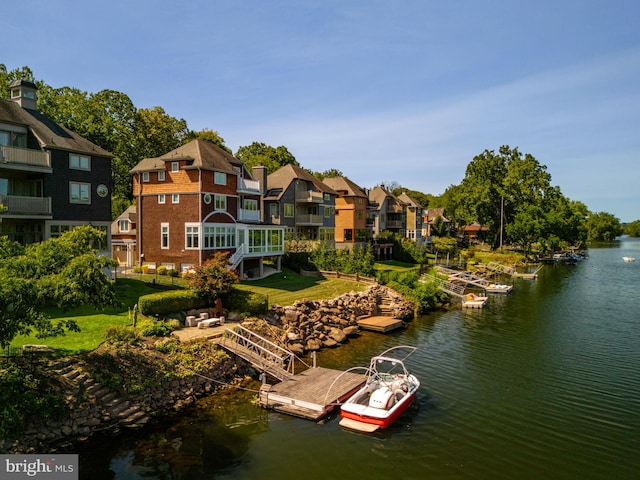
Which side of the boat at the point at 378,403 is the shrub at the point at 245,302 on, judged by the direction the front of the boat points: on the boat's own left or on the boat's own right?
on the boat's own left

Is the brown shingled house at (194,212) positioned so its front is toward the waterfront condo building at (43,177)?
no

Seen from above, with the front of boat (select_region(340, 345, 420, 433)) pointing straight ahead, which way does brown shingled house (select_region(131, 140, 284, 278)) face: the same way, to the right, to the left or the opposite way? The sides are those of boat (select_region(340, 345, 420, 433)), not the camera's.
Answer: to the right

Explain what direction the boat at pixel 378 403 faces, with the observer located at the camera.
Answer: facing away from the viewer and to the right of the viewer

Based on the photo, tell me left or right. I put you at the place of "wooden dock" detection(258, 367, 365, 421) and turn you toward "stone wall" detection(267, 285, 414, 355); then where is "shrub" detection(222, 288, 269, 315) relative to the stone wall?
left

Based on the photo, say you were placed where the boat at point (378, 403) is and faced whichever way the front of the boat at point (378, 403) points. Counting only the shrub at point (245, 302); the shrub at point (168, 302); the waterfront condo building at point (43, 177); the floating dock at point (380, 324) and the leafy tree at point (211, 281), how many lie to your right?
0

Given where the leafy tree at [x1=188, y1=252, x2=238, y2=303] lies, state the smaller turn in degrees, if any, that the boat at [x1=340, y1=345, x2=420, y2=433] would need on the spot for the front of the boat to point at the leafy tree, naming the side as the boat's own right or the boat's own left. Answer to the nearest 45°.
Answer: approximately 90° to the boat's own left

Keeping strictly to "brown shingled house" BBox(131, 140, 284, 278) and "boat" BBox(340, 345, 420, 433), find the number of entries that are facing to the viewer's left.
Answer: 0

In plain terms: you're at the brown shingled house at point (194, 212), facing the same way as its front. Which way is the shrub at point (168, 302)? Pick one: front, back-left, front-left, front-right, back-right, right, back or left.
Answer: front-right

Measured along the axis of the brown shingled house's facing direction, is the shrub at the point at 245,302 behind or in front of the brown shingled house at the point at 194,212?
in front

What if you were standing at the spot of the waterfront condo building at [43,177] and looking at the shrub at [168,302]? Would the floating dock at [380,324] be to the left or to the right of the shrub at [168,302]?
left

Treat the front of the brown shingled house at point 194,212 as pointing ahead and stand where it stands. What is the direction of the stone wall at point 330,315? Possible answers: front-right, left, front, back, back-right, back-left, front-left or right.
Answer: front

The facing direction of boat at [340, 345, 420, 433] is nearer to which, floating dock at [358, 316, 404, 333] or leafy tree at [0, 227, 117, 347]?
the floating dock

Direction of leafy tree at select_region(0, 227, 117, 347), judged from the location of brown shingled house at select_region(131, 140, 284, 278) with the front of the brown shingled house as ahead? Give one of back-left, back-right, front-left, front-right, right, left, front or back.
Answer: front-right

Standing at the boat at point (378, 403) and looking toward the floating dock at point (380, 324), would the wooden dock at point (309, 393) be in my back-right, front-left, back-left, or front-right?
front-left

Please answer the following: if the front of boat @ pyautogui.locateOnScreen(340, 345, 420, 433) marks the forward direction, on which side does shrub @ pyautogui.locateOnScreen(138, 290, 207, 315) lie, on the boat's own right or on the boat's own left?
on the boat's own left

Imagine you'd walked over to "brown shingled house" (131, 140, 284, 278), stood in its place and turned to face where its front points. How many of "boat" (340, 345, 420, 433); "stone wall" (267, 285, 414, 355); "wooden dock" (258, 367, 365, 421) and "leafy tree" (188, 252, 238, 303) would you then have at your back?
0

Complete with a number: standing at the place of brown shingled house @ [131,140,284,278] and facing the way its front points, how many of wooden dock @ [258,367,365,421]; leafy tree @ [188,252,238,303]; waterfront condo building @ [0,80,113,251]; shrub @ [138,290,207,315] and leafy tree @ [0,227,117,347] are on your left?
0

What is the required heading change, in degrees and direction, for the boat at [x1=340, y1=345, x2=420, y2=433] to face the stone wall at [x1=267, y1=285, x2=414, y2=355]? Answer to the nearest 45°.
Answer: approximately 45° to its left

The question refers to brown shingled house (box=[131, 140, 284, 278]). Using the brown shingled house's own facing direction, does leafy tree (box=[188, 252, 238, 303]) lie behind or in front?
in front
